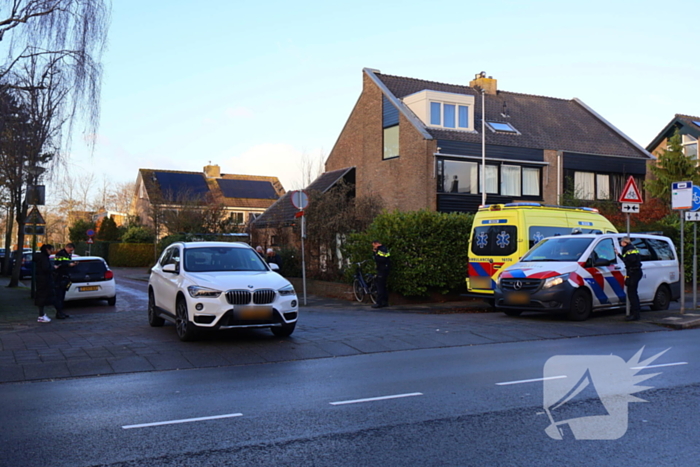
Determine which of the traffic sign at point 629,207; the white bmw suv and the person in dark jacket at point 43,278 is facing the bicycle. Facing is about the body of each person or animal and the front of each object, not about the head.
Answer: the person in dark jacket

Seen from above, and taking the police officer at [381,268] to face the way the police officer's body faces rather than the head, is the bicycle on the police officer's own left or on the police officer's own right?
on the police officer's own right

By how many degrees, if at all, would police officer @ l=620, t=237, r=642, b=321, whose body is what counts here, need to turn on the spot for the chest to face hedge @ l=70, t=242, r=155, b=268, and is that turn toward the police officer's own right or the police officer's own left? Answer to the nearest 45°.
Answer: approximately 45° to the police officer's own right

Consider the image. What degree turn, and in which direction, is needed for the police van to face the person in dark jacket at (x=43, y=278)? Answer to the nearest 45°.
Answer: approximately 45° to its right

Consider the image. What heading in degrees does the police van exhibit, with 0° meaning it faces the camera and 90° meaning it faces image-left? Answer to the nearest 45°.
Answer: approximately 45°

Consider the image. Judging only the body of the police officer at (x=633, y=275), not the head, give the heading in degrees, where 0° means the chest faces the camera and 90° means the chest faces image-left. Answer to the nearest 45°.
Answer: approximately 90°

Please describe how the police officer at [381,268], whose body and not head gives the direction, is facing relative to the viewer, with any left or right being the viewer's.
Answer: facing to the left of the viewer

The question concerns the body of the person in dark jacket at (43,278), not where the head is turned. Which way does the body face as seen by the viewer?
to the viewer's right

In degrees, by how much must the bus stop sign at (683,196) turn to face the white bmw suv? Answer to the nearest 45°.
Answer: approximately 45° to its right
